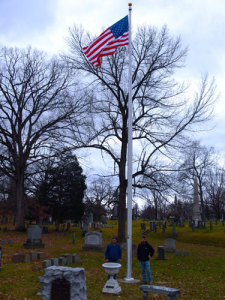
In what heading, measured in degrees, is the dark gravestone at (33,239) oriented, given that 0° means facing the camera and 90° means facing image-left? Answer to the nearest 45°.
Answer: approximately 0°

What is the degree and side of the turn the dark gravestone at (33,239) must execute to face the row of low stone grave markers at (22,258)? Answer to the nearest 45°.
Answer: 0° — it already faces it

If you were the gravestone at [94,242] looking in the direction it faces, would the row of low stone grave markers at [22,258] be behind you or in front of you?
in front

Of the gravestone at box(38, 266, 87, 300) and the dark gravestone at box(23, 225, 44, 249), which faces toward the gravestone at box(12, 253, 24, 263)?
the dark gravestone

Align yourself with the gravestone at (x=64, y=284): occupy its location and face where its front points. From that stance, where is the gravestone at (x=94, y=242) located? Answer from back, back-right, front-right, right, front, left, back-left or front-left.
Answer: back

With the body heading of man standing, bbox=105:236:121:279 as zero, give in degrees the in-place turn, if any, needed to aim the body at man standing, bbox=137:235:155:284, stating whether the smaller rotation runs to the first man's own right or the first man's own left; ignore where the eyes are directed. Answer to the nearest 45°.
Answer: approximately 90° to the first man's own left
